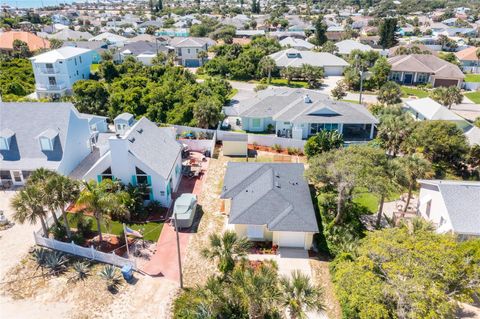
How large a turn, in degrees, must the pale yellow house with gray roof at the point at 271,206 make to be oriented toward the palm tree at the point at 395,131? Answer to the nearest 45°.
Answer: approximately 135° to its left

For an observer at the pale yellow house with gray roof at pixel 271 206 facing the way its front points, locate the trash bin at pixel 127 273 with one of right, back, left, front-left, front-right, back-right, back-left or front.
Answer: front-right

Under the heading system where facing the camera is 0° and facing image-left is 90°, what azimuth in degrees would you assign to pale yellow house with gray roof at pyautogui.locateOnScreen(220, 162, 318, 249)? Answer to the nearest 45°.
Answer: approximately 0°

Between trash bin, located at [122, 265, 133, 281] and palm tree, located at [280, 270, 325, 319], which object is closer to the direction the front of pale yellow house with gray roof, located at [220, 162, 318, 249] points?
the palm tree

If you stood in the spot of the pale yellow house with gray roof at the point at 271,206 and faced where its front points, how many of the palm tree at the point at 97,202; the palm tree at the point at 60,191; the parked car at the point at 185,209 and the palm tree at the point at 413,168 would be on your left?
1

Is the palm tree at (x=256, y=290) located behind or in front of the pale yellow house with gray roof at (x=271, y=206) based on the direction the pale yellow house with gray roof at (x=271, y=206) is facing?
in front

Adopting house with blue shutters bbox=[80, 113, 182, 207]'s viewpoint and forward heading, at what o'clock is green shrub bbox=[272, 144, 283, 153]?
The green shrub is roughly at 8 o'clock from the house with blue shutters.

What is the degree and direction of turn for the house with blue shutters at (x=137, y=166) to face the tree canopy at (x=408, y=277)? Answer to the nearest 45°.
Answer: approximately 45° to its left

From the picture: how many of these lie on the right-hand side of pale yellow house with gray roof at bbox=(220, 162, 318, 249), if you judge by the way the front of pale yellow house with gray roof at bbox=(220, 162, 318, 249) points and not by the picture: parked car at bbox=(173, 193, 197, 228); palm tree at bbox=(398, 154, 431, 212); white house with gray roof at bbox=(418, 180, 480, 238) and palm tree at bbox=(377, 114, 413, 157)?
1

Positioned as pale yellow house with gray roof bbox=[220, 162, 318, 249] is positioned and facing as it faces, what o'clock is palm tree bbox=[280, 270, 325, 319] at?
The palm tree is roughly at 12 o'clock from the pale yellow house with gray roof.

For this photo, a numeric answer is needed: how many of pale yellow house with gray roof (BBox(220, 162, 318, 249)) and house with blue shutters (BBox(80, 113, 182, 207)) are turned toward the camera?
2

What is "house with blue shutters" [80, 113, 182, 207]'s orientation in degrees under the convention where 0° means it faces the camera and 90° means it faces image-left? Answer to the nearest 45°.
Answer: approximately 0°

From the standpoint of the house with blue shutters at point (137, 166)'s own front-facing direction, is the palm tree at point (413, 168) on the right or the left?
on its left

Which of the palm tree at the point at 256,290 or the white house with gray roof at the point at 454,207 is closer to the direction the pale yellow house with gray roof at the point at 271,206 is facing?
the palm tree
